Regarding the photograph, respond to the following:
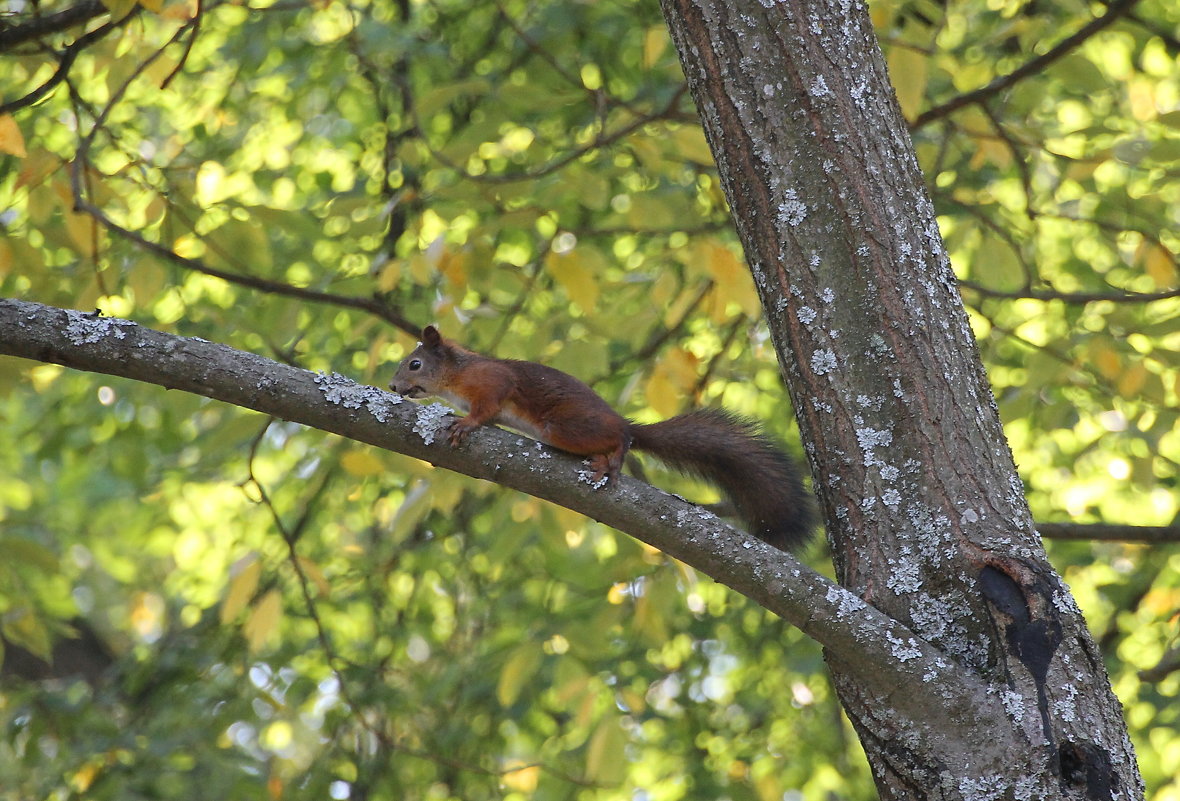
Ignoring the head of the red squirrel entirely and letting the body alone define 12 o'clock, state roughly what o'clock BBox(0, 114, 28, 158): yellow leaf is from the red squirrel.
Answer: The yellow leaf is roughly at 12 o'clock from the red squirrel.

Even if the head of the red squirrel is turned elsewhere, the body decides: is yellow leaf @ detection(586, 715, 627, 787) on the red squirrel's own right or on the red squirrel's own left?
on the red squirrel's own right

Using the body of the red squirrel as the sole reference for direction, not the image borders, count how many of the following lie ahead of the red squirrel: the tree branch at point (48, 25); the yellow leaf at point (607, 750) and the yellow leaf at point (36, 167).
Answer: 2

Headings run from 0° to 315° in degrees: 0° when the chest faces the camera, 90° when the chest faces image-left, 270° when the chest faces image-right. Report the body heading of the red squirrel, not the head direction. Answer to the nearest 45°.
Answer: approximately 90°
